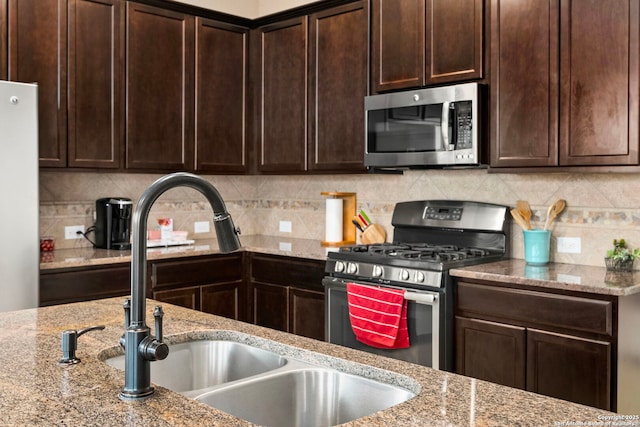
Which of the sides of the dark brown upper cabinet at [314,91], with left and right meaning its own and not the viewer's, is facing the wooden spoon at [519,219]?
left

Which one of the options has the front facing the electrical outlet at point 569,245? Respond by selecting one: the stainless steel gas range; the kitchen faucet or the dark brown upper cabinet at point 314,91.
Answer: the kitchen faucet

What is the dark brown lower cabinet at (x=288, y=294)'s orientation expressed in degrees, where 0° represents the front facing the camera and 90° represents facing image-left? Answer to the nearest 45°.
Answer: approximately 45°

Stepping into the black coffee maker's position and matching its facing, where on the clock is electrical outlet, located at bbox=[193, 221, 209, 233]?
The electrical outlet is roughly at 9 o'clock from the black coffee maker.

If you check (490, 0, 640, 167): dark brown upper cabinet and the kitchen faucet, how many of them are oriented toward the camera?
1

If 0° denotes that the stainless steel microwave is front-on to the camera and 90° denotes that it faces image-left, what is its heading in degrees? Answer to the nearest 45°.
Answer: approximately 45°

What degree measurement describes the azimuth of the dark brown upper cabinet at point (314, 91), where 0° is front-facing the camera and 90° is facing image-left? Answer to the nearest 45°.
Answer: approximately 45°
